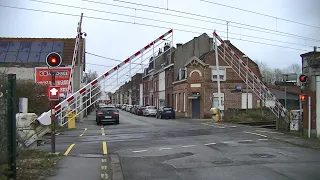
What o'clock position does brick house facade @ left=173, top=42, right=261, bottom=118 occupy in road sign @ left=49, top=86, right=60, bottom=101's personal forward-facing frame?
The brick house facade is roughly at 7 o'clock from the road sign.

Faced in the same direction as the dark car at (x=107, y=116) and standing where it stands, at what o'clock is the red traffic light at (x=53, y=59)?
The red traffic light is roughly at 6 o'clock from the dark car.

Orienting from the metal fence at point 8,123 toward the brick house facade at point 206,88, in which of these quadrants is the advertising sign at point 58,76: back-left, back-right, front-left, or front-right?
front-left

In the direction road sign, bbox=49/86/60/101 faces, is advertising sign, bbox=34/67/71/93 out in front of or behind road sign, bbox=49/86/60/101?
behind

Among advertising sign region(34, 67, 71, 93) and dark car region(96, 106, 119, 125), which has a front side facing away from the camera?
the dark car

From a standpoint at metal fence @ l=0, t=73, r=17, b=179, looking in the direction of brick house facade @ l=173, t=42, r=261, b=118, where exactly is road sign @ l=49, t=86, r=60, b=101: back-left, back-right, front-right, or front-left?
front-left

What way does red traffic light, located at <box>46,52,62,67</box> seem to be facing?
toward the camera

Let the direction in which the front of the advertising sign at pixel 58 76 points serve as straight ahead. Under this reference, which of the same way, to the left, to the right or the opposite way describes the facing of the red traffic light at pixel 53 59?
the same way

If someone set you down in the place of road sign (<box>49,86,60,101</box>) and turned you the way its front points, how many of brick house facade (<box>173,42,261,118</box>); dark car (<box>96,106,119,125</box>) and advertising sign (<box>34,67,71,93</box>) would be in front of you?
0

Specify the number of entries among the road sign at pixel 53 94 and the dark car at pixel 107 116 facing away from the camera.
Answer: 1

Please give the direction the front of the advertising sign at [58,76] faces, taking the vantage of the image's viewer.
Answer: facing the viewer
